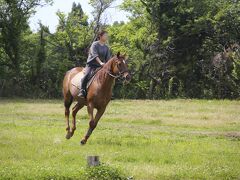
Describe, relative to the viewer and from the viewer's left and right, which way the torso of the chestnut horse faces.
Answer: facing the viewer and to the right of the viewer

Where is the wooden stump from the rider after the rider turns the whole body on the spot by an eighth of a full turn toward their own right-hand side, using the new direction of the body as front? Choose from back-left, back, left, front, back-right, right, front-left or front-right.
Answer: front

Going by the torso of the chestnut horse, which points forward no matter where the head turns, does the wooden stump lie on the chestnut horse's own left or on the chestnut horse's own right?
on the chestnut horse's own right
